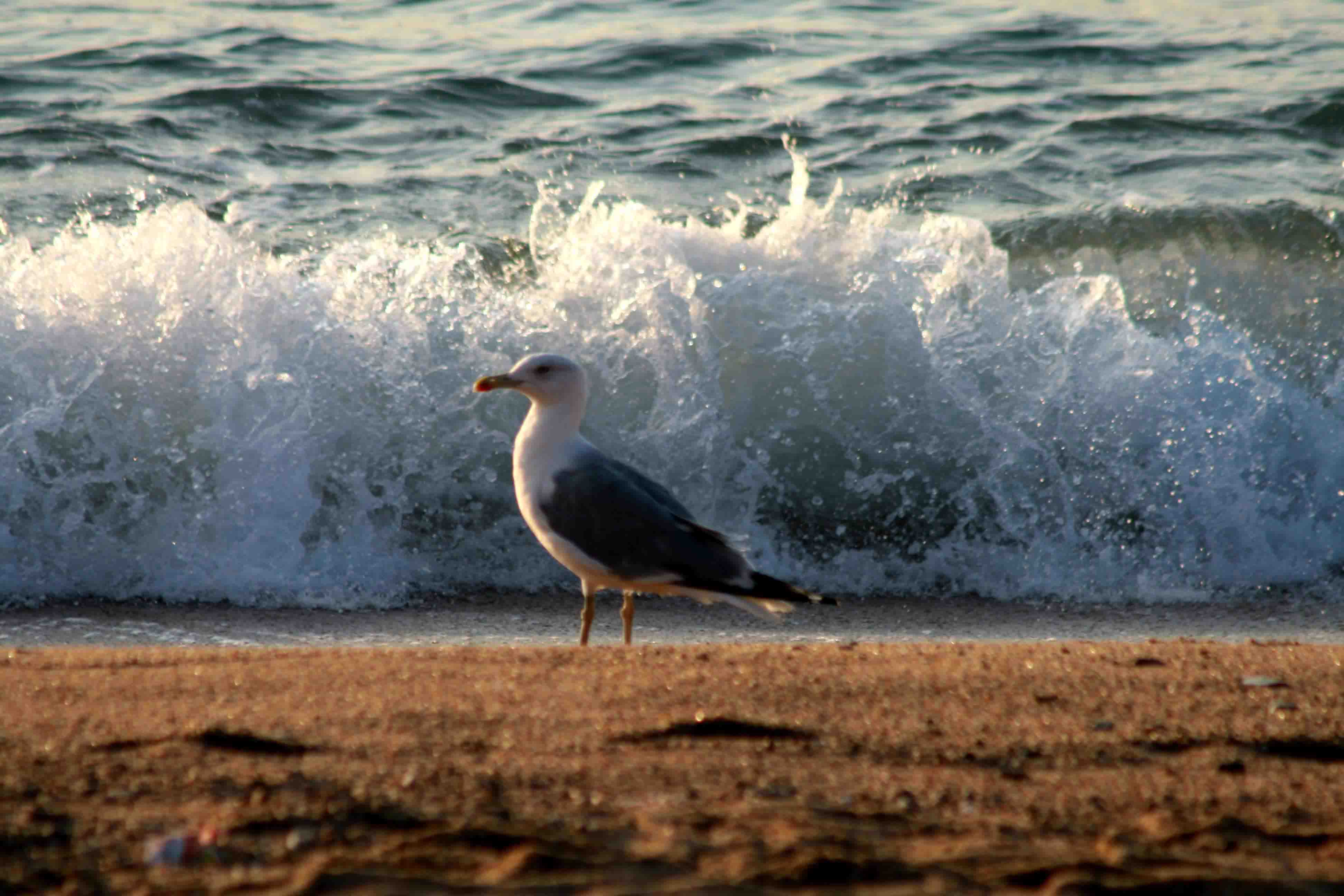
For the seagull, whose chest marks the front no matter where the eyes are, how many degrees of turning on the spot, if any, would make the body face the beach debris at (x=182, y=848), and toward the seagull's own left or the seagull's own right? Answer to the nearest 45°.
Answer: approximately 90° to the seagull's own left

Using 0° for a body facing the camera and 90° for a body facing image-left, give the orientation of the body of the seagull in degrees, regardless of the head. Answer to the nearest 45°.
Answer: approximately 90°

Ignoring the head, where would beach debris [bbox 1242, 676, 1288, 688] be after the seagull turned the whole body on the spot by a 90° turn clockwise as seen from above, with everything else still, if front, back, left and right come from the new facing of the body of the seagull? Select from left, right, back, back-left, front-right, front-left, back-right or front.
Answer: back-right
